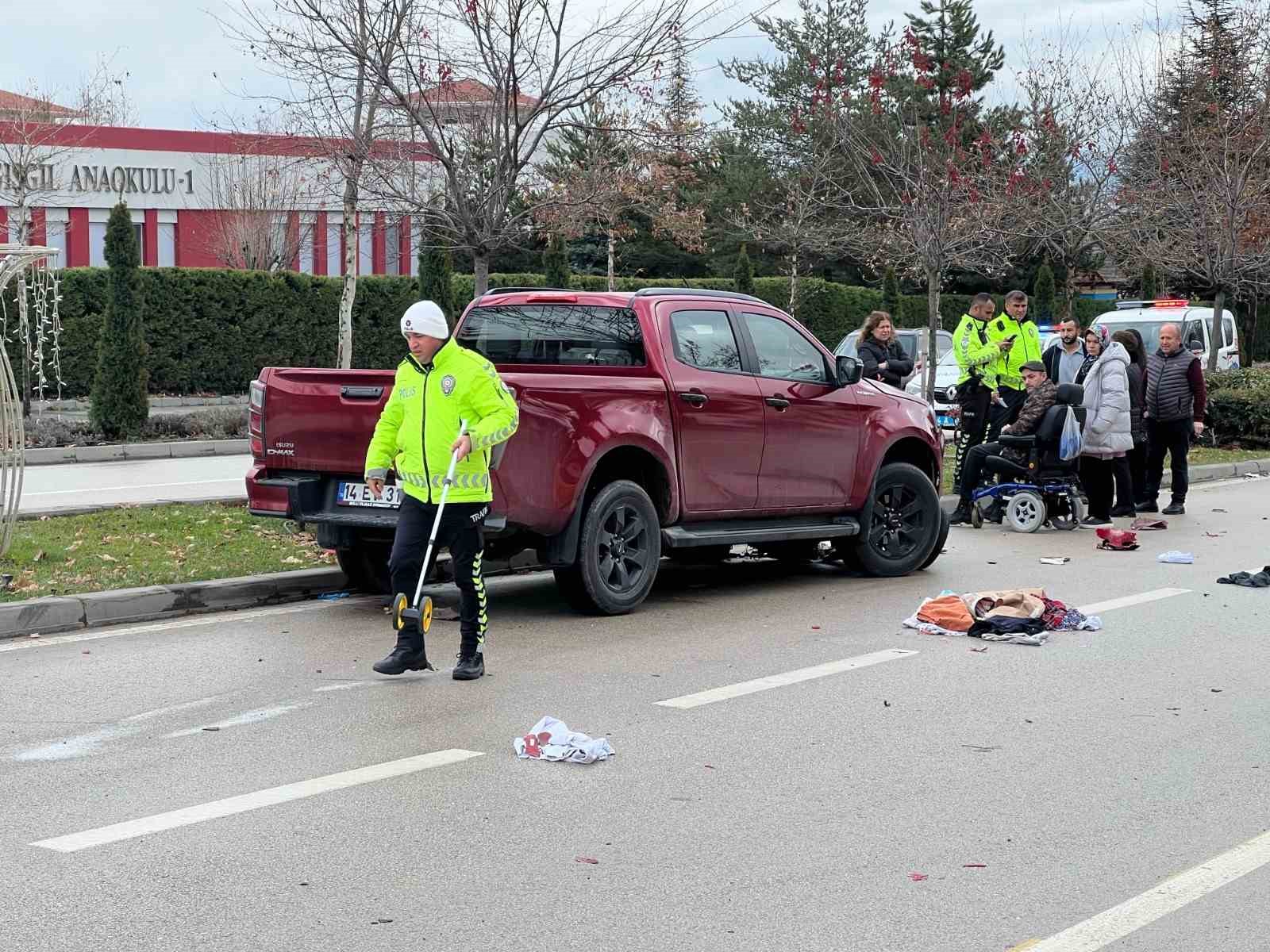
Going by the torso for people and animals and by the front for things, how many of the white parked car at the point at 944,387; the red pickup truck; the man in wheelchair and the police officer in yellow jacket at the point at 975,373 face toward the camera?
1

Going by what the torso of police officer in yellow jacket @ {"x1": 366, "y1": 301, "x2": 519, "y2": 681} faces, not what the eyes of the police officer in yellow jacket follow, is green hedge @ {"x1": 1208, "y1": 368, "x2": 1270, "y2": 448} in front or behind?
behind

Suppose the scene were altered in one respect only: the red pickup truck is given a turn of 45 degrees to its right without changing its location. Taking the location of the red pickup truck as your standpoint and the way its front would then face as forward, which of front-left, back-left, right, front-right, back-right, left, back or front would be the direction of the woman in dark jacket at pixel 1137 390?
front-left

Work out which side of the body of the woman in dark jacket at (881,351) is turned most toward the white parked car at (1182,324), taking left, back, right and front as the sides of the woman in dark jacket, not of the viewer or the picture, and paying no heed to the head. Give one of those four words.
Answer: left

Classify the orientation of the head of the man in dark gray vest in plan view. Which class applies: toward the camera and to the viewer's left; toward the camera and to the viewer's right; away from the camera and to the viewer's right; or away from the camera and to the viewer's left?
toward the camera and to the viewer's left

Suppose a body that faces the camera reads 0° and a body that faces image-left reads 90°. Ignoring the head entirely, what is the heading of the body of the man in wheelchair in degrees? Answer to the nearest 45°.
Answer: approximately 90°

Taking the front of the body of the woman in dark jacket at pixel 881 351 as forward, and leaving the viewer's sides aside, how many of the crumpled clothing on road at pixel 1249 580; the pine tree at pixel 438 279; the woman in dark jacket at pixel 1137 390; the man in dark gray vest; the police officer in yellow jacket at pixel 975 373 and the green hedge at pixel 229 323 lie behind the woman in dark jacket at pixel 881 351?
2

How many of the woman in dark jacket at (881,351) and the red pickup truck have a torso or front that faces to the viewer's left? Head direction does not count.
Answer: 0

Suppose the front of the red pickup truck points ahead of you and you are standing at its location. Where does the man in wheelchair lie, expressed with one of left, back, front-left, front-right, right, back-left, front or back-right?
front

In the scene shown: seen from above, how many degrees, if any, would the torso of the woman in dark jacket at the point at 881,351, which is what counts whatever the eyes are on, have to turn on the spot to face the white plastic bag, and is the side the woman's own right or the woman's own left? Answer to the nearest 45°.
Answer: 0° — they already face it

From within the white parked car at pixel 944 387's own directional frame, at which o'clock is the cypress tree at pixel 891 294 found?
The cypress tree is roughly at 6 o'clock from the white parked car.

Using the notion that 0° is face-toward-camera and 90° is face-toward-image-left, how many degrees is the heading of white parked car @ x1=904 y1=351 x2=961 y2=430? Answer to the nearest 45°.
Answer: approximately 0°

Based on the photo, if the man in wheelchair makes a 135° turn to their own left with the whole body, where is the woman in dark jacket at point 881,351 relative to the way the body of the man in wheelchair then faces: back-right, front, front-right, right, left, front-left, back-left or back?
back

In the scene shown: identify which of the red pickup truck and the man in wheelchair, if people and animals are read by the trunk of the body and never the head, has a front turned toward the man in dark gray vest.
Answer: the red pickup truck
